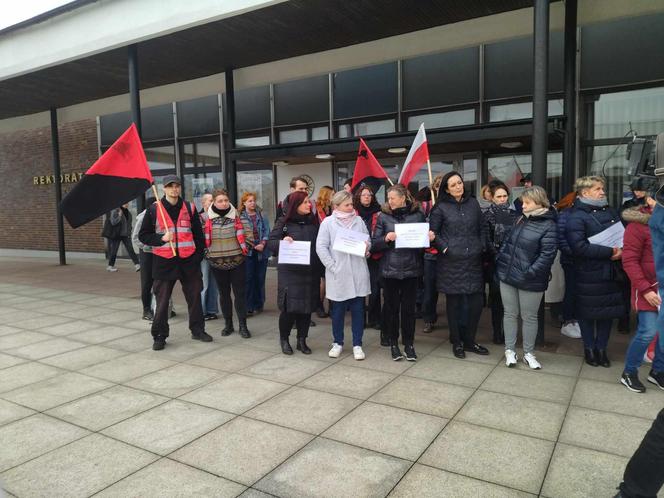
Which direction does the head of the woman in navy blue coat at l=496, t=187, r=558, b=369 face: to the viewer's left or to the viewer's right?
to the viewer's left

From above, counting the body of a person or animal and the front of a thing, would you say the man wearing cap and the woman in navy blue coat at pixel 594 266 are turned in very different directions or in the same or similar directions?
same or similar directions

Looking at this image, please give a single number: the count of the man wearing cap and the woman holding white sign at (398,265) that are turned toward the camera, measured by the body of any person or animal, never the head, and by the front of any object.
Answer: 2

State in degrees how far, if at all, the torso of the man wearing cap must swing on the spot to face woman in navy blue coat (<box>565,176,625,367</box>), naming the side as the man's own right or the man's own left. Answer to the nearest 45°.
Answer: approximately 45° to the man's own left

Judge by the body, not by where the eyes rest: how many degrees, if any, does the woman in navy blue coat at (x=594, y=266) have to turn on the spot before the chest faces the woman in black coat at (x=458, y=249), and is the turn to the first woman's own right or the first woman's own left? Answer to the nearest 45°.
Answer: approximately 135° to the first woman's own right

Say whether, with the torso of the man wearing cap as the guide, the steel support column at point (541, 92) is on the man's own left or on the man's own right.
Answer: on the man's own left

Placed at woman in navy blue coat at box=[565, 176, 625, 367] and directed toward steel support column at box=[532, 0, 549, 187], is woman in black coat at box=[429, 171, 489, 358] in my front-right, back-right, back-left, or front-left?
front-left

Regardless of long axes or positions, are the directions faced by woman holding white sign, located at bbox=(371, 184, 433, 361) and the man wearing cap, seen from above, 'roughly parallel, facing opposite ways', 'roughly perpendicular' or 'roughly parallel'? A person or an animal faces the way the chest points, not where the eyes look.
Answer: roughly parallel

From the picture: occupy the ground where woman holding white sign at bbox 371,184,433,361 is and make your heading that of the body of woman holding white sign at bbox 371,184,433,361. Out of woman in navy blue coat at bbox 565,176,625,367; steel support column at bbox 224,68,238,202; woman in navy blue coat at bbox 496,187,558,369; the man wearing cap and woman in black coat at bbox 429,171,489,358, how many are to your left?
3

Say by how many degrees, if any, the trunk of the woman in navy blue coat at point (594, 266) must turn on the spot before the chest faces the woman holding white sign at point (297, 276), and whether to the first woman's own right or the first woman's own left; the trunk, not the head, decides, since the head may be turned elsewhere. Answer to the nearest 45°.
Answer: approximately 135° to the first woman's own right

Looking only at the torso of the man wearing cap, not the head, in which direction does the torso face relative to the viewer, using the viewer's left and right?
facing the viewer

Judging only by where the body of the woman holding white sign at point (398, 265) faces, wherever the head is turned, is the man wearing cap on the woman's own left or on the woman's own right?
on the woman's own right

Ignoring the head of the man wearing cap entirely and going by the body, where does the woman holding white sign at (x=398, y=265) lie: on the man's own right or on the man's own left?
on the man's own left

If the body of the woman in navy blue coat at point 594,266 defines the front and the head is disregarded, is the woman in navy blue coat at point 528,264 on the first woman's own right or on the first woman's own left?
on the first woman's own right
